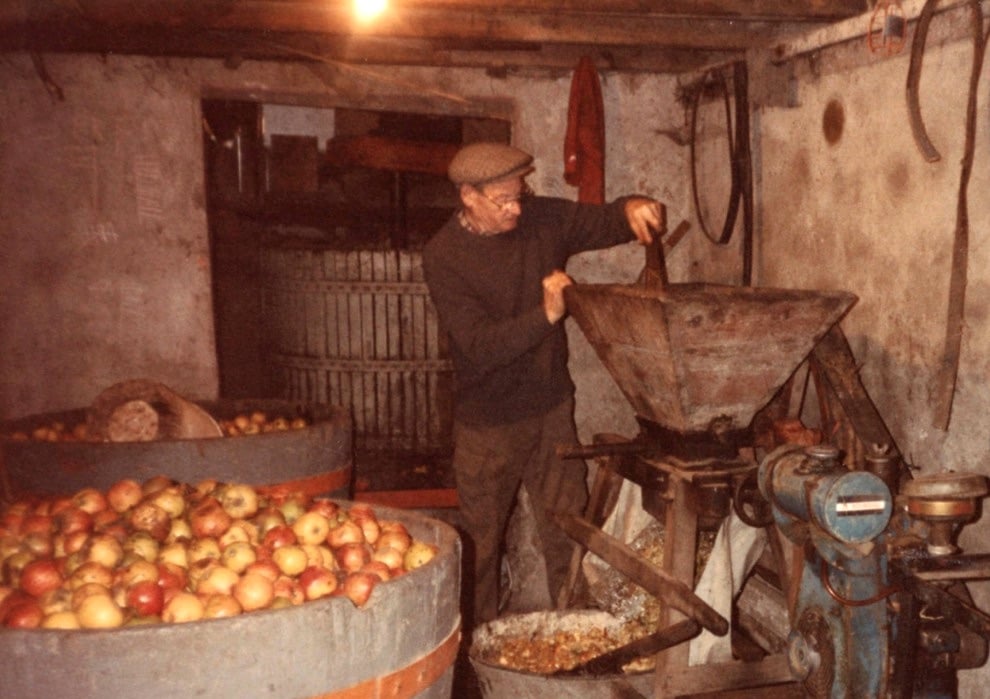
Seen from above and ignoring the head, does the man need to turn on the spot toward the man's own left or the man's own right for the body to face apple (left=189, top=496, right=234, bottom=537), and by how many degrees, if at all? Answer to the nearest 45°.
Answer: approximately 90° to the man's own right

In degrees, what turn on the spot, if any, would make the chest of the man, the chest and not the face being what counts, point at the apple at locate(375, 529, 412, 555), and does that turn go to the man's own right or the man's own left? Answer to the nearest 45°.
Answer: approximately 45° to the man's own right

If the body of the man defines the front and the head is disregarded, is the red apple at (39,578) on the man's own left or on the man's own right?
on the man's own right

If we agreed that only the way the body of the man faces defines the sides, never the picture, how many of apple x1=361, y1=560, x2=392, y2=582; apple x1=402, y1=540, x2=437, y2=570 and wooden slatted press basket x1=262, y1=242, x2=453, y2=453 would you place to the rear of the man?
1

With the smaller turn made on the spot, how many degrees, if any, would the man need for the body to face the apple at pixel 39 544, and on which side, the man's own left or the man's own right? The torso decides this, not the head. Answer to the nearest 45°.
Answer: approximately 90° to the man's own right

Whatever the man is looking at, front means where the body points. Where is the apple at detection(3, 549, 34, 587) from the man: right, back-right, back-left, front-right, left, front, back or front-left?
right

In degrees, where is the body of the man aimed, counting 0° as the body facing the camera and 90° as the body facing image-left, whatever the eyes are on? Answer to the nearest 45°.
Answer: approximately 315°

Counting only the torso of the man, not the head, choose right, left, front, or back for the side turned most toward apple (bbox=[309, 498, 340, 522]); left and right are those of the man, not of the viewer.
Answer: right

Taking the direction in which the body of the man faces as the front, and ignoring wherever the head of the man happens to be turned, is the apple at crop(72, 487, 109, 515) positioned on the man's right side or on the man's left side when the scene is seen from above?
on the man's right side

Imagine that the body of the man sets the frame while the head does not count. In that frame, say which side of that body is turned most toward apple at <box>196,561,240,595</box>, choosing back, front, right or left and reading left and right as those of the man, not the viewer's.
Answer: right

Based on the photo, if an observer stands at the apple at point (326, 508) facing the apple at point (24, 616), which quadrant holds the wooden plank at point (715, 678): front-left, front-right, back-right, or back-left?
back-left

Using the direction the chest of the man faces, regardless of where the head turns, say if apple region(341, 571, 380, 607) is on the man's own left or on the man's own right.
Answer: on the man's own right

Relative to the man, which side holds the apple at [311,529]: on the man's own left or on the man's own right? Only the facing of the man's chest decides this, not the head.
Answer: on the man's own right

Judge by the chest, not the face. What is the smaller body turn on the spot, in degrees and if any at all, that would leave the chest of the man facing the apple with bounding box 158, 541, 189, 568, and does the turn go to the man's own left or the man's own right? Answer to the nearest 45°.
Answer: approximately 90° to the man's own right
